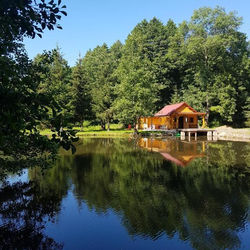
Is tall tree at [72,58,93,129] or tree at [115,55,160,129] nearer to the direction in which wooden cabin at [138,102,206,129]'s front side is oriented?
the tree

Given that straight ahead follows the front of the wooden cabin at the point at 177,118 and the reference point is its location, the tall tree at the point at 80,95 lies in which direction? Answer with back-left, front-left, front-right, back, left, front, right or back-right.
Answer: back-right

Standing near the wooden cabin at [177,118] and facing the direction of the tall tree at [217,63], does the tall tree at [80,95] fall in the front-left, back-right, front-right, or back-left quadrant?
back-left

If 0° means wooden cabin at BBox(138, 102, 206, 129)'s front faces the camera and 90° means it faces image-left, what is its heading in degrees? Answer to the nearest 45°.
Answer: approximately 315°

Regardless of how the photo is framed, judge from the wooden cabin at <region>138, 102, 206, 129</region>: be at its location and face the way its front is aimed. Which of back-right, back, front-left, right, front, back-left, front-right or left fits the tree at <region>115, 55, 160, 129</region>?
right
